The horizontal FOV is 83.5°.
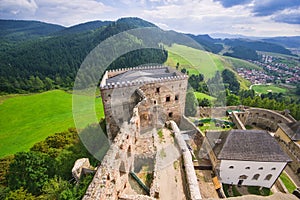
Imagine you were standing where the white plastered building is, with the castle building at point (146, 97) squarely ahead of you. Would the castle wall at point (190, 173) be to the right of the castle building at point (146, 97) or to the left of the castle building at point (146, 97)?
left

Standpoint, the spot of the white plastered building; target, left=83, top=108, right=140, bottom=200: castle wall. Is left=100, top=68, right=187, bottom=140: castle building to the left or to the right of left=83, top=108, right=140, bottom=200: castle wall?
right

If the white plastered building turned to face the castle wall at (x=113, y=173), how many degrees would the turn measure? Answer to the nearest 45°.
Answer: approximately 45° to its right

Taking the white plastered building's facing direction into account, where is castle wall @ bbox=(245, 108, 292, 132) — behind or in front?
behind

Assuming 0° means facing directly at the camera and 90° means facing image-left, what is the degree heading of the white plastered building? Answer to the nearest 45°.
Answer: approximately 0°

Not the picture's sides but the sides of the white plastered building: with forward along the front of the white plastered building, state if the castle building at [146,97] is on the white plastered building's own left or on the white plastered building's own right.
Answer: on the white plastered building's own right

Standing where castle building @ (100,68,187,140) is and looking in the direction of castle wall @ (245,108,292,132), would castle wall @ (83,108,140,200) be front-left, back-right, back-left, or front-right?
back-right
